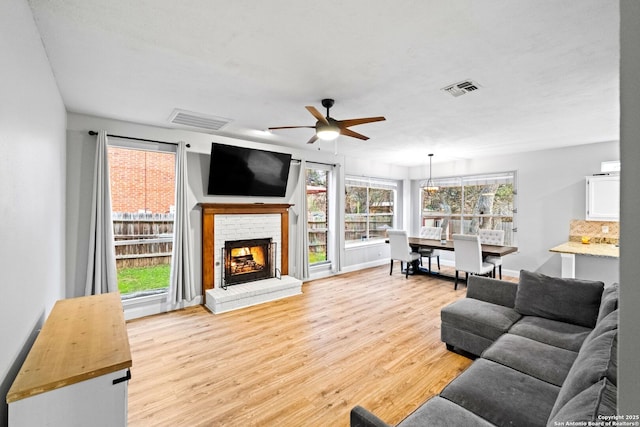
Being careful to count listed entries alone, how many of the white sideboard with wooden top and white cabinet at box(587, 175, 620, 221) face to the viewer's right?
1

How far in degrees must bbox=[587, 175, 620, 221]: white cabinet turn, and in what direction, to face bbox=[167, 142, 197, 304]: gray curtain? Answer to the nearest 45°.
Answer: approximately 45° to its right

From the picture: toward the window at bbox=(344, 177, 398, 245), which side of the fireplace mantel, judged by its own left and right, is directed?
left

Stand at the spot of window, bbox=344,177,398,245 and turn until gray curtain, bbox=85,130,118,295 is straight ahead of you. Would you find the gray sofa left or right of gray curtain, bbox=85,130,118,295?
left

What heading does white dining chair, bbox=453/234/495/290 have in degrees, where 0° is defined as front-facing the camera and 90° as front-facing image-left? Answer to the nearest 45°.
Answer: approximately 225°

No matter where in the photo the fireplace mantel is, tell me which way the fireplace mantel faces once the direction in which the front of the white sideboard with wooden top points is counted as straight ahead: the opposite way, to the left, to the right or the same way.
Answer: to the right

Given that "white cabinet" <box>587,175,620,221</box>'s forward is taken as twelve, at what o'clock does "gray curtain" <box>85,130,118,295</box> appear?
The gray curtain is roughly at 1 o'clock from the white cabinet.

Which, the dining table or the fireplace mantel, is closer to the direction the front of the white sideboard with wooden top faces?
the dining table

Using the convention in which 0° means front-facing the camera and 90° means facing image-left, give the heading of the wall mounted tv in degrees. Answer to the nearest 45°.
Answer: approximately 315°
